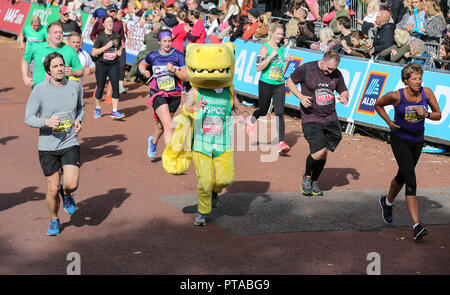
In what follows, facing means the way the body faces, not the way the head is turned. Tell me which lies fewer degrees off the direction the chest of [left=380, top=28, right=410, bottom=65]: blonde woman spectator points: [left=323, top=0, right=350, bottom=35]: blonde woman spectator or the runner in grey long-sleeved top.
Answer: the runner in grey long-sleeved top

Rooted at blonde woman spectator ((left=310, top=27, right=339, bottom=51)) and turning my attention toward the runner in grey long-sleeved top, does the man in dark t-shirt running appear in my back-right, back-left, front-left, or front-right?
front-left

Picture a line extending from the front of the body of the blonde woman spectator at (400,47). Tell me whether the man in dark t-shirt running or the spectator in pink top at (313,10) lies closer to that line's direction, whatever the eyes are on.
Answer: the man in dark t-shirt running

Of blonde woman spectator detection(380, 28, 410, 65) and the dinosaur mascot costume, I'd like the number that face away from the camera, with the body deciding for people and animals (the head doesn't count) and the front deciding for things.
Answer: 0

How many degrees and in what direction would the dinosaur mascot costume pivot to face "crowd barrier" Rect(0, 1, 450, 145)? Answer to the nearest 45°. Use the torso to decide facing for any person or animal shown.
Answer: approximately 135° to its left

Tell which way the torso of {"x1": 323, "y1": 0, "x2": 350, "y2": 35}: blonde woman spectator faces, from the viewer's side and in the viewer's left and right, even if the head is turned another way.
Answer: facing the viewer and to the left of the viewer

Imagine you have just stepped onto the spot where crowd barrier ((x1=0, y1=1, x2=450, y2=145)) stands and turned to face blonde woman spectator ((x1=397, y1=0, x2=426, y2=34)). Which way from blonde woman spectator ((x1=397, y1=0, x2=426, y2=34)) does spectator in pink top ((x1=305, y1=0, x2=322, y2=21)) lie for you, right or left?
left

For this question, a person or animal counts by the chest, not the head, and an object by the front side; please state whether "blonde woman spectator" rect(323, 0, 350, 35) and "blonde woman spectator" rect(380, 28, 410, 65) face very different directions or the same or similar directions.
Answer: same or similar directions

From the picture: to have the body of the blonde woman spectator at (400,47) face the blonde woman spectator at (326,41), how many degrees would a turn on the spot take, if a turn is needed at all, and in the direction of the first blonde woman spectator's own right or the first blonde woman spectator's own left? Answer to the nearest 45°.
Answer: approximately 90° to the first blonde woman spectator's own right

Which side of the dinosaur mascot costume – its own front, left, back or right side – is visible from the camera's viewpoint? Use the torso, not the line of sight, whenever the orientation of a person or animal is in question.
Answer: front

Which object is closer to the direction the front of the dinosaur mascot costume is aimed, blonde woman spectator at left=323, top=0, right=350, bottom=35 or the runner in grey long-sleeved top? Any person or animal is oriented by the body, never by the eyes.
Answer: the runner in grey long-sleeved top

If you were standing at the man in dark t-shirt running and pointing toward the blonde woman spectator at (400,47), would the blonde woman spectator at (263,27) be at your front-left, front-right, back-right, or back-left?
front-left

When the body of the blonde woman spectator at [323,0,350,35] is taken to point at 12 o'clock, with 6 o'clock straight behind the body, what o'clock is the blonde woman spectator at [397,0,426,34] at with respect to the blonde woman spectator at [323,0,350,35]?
the blonde woman spectator at [397,0,426,34] is roughly at 8 o'clock from the blonde woman spectator at [323,0,350,35].
